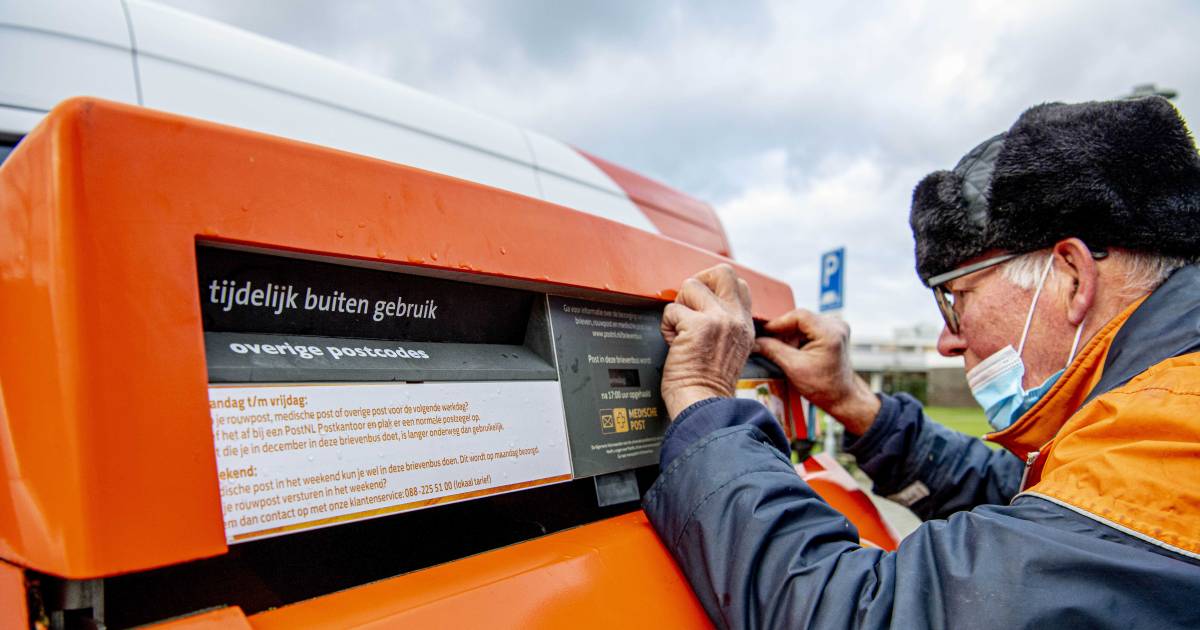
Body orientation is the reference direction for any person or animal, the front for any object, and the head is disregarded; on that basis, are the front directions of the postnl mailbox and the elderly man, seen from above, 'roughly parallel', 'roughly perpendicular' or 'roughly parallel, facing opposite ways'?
roughly parallel, facing opposite ways

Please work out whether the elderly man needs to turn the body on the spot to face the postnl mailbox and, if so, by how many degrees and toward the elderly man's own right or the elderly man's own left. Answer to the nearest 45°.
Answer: approximately 45° to the elderly man's own left

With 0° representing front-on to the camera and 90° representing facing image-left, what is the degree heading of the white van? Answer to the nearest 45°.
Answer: approximately 45°

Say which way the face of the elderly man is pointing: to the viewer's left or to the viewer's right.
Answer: to the viewer's left

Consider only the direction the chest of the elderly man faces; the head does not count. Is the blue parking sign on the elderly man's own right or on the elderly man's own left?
on the elderly man's own right

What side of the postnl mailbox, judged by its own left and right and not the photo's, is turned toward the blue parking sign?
left

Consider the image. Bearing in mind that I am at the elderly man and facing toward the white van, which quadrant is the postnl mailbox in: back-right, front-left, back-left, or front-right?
front-left

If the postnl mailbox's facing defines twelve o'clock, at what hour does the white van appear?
The white van is roughly at 7 o'clock from the postnl mailbox.

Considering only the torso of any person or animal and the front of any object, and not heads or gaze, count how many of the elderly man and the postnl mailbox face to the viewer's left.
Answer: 1

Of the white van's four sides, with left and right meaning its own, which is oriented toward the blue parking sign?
back

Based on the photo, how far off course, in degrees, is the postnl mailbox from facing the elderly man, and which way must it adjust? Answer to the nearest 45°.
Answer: approximately 45° to its left

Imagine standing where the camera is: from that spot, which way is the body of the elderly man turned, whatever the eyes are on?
to the viewer's left

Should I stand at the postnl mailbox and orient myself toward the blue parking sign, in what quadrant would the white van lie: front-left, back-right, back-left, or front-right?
front-left
